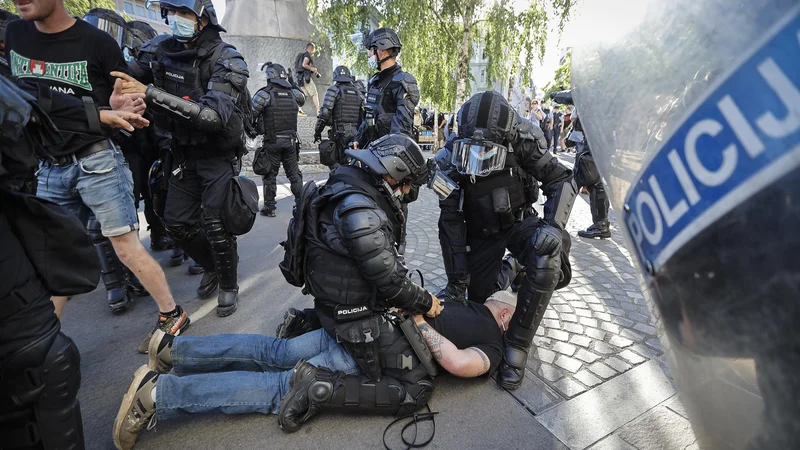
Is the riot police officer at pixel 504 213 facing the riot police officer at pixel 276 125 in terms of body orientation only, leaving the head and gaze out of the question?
no

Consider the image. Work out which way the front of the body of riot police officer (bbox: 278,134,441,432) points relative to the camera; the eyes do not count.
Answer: to the viewer's right

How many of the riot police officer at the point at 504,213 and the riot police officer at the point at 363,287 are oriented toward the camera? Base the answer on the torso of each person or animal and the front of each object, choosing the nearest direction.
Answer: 1

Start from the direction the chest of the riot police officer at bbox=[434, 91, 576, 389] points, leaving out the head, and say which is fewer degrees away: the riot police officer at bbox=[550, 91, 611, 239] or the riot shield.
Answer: the riot shield

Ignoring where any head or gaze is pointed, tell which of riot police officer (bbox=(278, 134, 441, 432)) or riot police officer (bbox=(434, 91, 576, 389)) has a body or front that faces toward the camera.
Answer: riot police officer (bbox=(434, 91, 576, 389))

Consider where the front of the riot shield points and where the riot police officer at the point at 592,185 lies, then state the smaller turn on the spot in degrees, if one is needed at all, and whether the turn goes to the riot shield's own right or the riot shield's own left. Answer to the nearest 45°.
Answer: approximately 135° to the riot shield's own right

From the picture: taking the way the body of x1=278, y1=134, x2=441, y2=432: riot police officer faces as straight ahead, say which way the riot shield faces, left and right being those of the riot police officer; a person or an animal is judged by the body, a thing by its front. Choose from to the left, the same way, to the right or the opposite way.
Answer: the opposite way

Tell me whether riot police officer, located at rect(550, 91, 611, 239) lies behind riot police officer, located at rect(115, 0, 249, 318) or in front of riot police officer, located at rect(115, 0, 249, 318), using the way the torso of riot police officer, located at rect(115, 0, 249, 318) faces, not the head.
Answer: behind

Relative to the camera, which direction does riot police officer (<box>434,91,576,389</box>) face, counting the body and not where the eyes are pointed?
toward the camera

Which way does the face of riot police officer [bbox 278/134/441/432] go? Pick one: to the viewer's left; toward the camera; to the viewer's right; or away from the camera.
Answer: to the viewer's right

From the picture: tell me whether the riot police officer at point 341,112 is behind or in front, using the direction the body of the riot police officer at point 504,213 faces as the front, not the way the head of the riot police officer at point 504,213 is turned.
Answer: behind

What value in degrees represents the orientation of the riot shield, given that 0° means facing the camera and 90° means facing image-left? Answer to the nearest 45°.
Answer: approximately 45°

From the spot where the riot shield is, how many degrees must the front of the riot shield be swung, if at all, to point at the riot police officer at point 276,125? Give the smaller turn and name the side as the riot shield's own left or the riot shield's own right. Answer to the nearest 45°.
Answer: approximately 90° to the riot shield's own right
